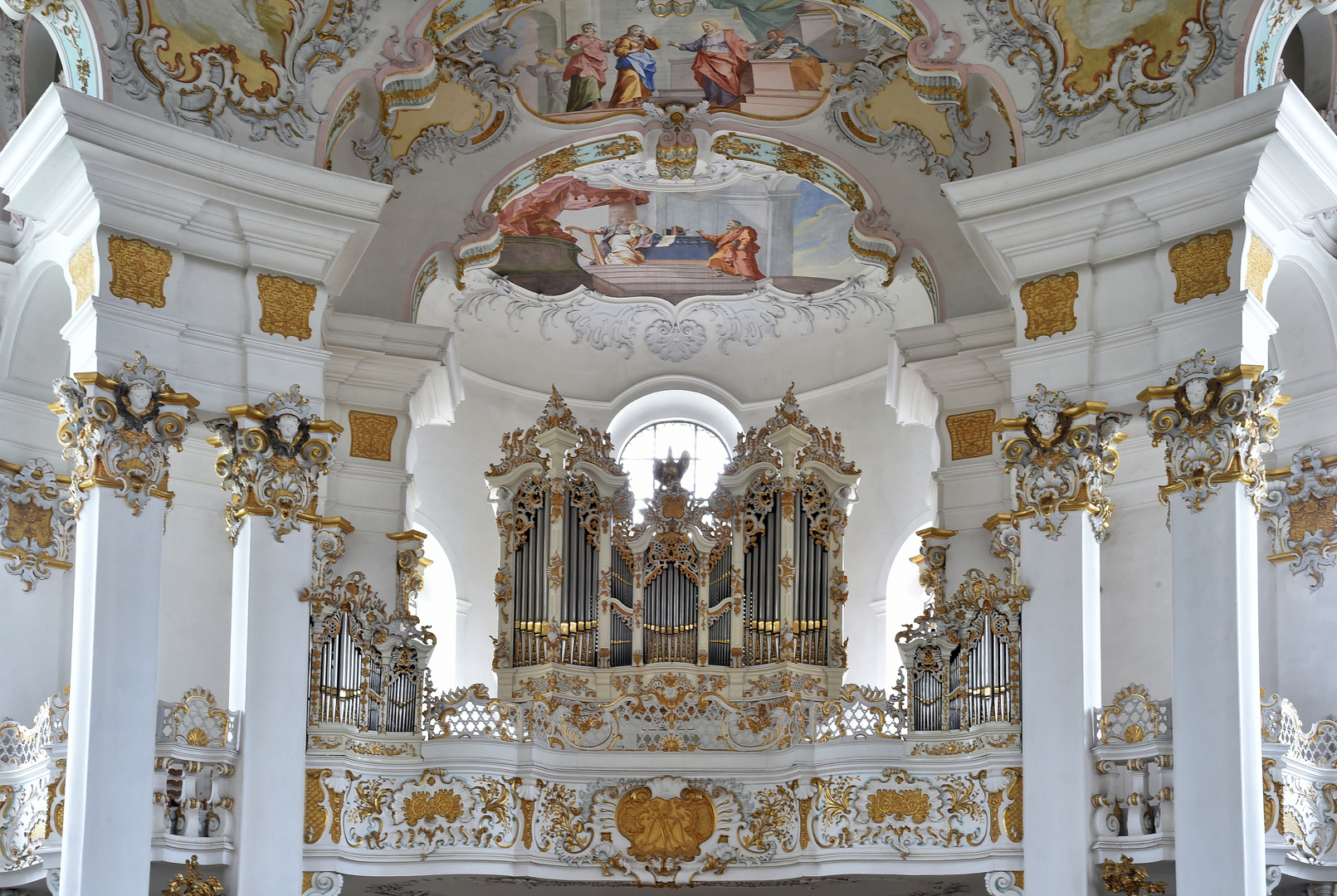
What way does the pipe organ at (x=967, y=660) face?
toward the camera

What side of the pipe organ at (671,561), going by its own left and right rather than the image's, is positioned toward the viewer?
front

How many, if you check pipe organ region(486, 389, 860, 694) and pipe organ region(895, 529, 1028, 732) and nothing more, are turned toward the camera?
2

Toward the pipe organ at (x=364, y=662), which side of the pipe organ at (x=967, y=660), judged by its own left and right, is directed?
right

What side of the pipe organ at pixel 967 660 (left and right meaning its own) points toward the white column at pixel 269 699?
right

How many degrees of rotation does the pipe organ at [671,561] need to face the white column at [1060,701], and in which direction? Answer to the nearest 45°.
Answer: approximately 45° to its left

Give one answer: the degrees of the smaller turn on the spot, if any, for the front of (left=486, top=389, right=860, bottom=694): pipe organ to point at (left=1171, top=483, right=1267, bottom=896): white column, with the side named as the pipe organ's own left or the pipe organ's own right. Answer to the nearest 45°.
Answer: approximately 45° to the pipe organ's own left

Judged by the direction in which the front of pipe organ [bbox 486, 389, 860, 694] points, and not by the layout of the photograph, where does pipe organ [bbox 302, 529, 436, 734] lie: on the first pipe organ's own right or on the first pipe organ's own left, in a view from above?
on the first pipe organ's own right

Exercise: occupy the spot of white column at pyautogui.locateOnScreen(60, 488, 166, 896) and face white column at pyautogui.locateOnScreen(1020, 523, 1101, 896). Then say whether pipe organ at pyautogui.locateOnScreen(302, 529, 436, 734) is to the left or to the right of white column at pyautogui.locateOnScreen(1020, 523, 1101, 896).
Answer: left

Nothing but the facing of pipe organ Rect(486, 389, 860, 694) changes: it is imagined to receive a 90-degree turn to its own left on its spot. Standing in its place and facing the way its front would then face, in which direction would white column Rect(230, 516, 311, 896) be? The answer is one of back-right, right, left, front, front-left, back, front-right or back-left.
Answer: back-right
